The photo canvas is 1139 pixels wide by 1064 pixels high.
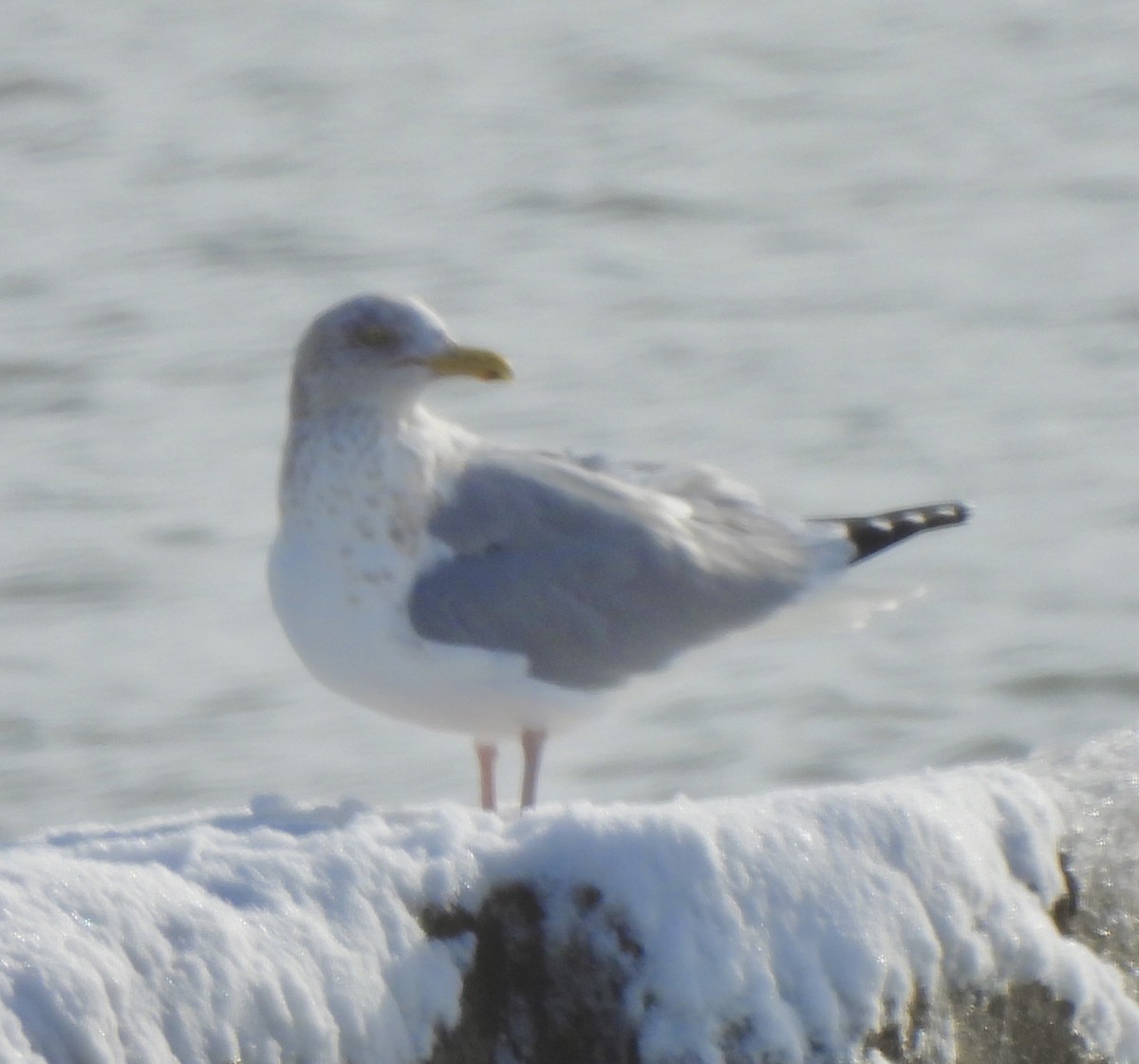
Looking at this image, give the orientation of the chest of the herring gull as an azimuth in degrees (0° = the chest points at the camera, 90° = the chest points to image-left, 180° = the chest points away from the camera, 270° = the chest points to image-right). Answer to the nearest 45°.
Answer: approximately 90°
